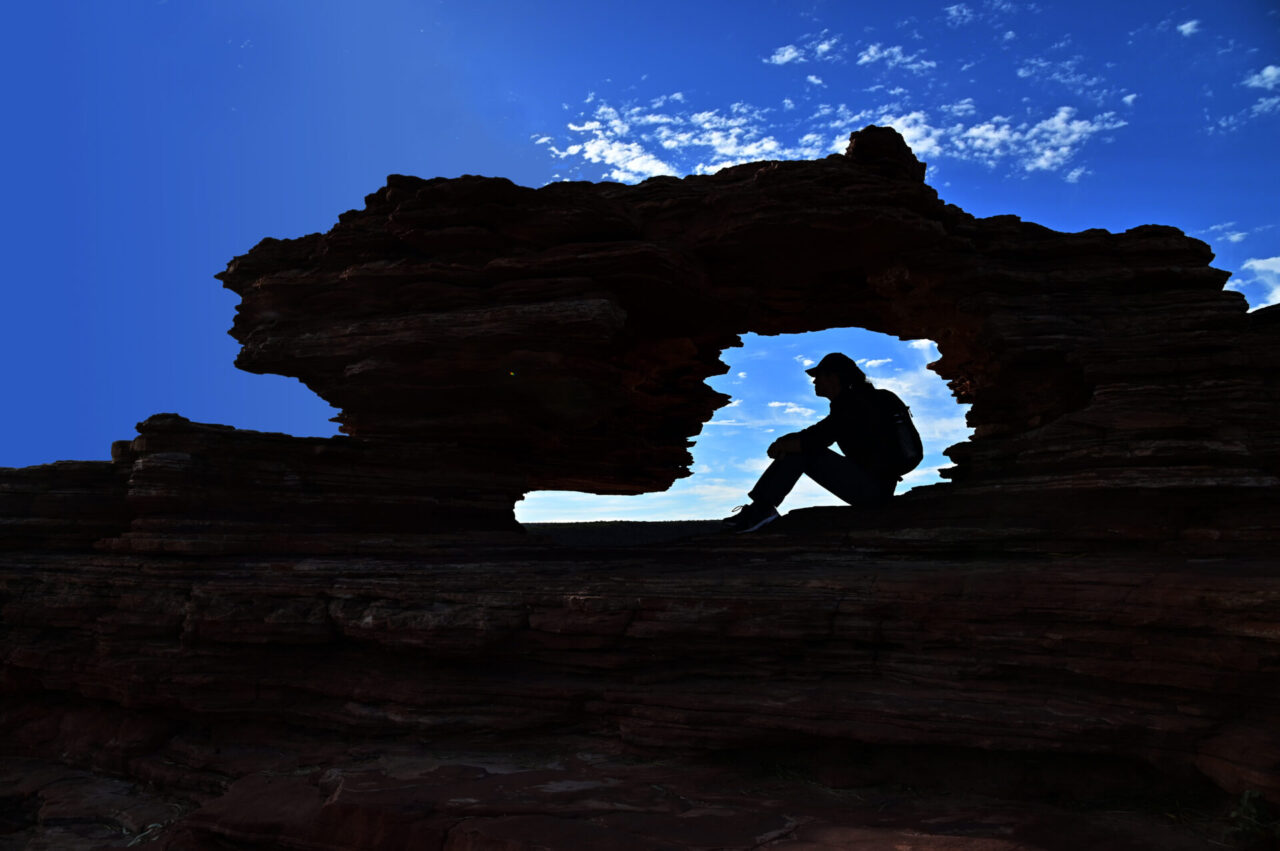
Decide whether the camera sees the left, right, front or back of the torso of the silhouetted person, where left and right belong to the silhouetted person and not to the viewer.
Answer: left

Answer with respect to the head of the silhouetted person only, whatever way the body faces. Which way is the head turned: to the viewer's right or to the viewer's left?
to the viewer's left
